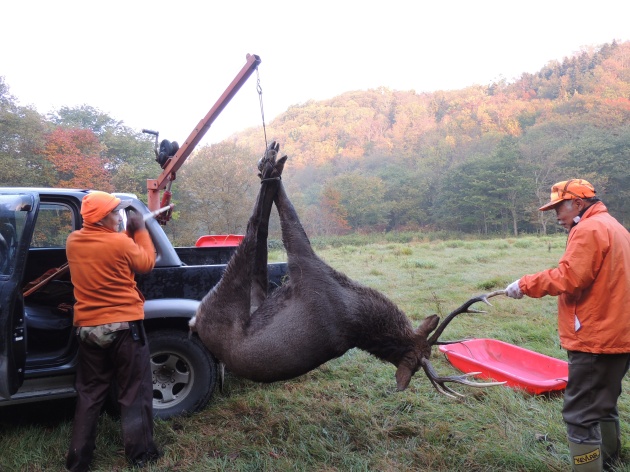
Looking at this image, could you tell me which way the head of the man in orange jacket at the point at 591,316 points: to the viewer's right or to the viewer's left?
to the viewer's left

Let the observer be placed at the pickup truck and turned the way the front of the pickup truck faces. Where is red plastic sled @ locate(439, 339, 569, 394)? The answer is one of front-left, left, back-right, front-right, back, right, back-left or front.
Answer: back

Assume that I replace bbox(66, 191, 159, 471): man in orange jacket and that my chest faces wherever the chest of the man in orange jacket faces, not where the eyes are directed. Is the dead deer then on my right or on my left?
on my right

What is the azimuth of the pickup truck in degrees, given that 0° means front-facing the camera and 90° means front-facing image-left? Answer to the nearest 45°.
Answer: approximately 90°

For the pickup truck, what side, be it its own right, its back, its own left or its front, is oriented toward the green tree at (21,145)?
right

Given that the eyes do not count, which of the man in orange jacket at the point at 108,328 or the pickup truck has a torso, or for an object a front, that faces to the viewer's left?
the pickup truck

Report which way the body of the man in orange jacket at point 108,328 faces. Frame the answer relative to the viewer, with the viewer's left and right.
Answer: facing away from the viewer and to the right of the viewer

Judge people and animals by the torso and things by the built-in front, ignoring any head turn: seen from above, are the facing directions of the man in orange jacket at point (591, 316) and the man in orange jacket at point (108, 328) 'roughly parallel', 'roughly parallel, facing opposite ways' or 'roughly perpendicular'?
roughly perpendicular

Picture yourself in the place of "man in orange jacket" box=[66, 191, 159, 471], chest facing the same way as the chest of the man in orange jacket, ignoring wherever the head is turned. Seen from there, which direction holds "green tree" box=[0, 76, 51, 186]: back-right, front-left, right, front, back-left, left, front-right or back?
front-left

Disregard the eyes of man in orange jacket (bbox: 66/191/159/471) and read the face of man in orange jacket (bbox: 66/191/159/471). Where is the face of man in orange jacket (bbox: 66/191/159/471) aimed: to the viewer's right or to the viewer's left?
to the viewer's right

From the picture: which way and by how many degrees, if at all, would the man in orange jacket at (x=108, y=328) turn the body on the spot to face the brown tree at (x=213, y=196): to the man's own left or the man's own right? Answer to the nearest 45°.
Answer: approximately 45° to the man's own left

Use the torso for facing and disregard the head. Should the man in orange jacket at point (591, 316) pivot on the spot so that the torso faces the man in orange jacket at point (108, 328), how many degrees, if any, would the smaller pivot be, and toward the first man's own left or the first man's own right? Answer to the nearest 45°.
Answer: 0° — they already face them

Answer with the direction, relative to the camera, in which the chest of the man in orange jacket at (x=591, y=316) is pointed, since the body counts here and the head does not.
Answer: to the viewer's left

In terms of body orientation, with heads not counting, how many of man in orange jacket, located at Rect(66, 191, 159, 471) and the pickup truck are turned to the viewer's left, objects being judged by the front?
1

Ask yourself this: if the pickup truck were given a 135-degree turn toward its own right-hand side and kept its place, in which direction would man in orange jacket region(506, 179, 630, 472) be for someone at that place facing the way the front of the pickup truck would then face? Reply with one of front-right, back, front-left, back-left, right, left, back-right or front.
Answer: right
